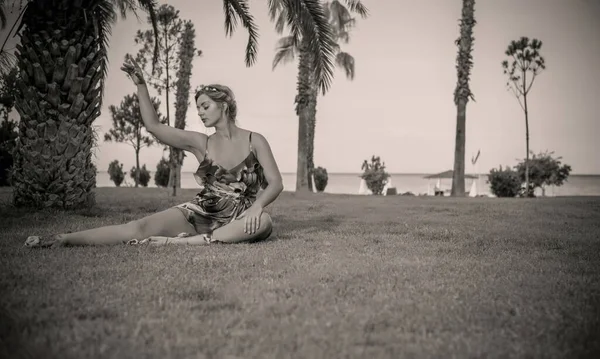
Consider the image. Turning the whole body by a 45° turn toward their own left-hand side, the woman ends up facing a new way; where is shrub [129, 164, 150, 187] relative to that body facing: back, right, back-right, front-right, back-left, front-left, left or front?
back-left

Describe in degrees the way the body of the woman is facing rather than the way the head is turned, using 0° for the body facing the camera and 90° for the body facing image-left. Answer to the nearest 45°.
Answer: approximately 0°

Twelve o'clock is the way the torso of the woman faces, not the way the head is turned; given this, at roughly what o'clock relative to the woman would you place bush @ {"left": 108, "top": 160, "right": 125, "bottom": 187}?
The bush is roughly at 6 o'clock from the woman.

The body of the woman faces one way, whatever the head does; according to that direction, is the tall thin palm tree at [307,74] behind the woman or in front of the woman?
behind

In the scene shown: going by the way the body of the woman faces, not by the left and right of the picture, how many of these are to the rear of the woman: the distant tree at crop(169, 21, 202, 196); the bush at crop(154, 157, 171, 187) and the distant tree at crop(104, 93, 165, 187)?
3

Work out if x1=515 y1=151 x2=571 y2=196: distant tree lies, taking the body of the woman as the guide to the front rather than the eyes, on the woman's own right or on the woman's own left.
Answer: on the woman's own left

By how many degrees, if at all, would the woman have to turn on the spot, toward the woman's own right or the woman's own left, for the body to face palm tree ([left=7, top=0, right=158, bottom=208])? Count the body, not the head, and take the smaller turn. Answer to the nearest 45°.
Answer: approximately 135° to the woman's own right

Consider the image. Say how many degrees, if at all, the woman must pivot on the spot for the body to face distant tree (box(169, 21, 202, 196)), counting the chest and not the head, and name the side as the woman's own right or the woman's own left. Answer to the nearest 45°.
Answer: approximately 180°

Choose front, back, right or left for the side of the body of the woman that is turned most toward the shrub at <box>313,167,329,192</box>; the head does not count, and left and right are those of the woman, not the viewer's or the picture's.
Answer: back

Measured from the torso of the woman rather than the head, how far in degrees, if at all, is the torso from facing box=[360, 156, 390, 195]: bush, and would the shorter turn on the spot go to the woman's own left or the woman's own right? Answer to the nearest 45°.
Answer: approximately 135° to the woman's own left
